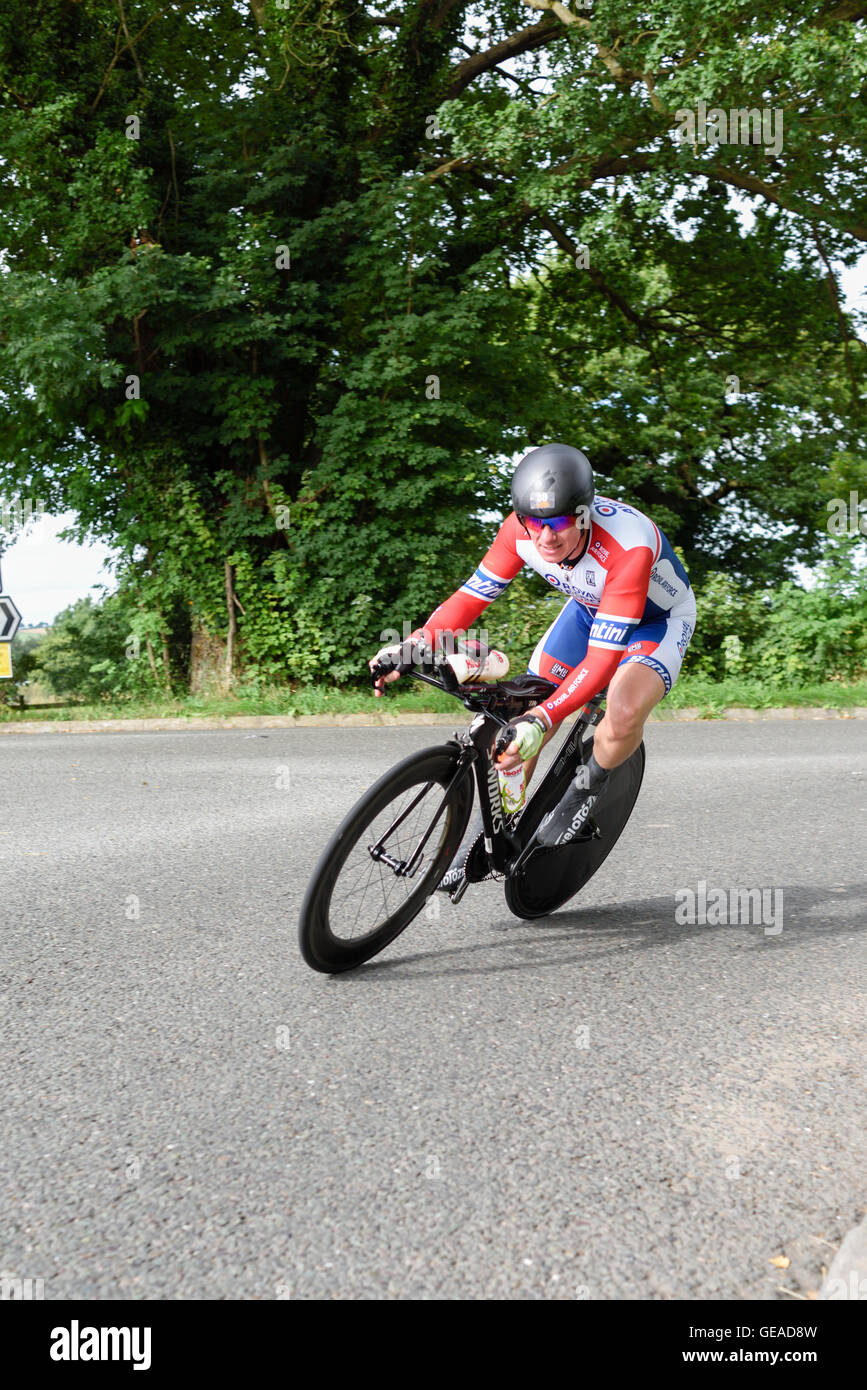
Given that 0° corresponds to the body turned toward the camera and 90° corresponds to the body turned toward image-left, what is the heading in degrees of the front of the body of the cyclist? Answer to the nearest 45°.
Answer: approximately 45°

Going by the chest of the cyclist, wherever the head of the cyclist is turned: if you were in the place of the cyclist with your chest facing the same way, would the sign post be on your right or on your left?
on your right
